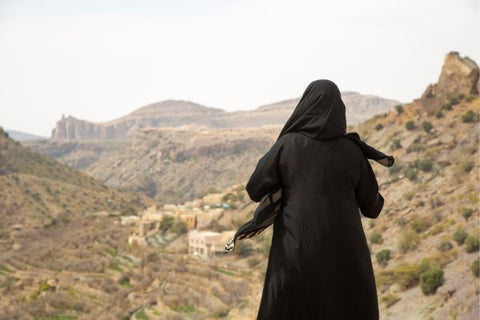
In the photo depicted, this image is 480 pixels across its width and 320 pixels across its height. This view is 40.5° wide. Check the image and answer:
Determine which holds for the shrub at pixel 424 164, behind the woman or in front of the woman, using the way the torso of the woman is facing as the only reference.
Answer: in front

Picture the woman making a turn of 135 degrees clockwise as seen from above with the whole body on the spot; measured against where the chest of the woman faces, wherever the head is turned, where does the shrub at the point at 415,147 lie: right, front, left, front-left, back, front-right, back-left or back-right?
back-left

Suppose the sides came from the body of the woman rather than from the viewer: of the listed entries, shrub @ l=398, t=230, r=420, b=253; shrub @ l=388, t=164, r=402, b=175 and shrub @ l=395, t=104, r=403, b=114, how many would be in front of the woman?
3

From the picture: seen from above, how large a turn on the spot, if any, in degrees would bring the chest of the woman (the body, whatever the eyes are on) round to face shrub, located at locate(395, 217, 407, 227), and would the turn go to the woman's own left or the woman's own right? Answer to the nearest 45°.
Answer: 0° — they already face it

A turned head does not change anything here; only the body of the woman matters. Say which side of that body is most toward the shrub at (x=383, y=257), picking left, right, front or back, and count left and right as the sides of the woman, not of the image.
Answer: front

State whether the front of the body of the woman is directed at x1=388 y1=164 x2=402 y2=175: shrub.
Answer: yes

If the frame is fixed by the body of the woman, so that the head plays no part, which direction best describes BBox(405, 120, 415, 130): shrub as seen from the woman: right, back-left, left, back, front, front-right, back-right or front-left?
front

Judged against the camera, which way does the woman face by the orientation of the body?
away from the camera

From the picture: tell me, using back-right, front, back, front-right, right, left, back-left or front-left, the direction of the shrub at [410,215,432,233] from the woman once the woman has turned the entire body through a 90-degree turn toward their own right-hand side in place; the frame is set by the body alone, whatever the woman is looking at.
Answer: left

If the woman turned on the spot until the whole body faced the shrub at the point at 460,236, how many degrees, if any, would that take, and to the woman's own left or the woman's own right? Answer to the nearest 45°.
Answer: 0° — they already face it

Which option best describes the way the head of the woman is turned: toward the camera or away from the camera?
away from the camera

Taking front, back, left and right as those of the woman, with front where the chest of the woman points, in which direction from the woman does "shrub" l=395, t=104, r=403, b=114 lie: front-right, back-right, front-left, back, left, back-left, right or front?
front

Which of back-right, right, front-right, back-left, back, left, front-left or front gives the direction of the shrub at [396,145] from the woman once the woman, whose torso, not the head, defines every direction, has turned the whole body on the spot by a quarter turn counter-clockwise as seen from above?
right

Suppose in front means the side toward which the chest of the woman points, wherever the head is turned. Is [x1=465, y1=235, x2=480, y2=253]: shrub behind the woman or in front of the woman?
in front
